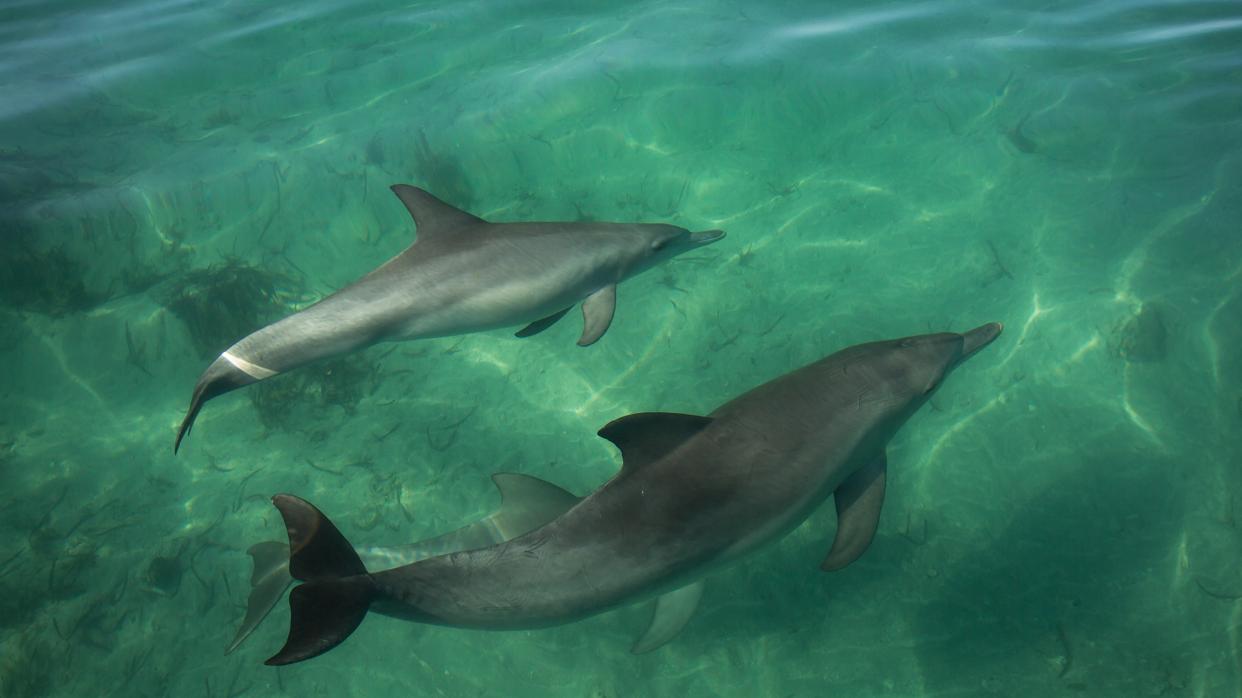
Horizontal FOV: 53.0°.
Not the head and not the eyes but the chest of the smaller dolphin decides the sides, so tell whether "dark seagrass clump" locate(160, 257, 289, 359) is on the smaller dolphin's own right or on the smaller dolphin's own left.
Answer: on the smaller dolphin's own left

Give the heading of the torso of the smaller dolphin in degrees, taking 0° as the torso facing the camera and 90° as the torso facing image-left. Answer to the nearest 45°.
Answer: approximately 270°

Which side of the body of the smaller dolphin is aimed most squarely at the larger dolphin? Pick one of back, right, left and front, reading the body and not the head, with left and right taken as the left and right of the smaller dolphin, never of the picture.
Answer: right

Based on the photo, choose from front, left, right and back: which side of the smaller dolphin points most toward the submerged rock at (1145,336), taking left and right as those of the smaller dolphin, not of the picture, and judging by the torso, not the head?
front

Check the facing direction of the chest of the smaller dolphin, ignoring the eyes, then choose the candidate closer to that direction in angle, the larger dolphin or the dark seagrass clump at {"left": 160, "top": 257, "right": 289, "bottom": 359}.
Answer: the larger dolphin
